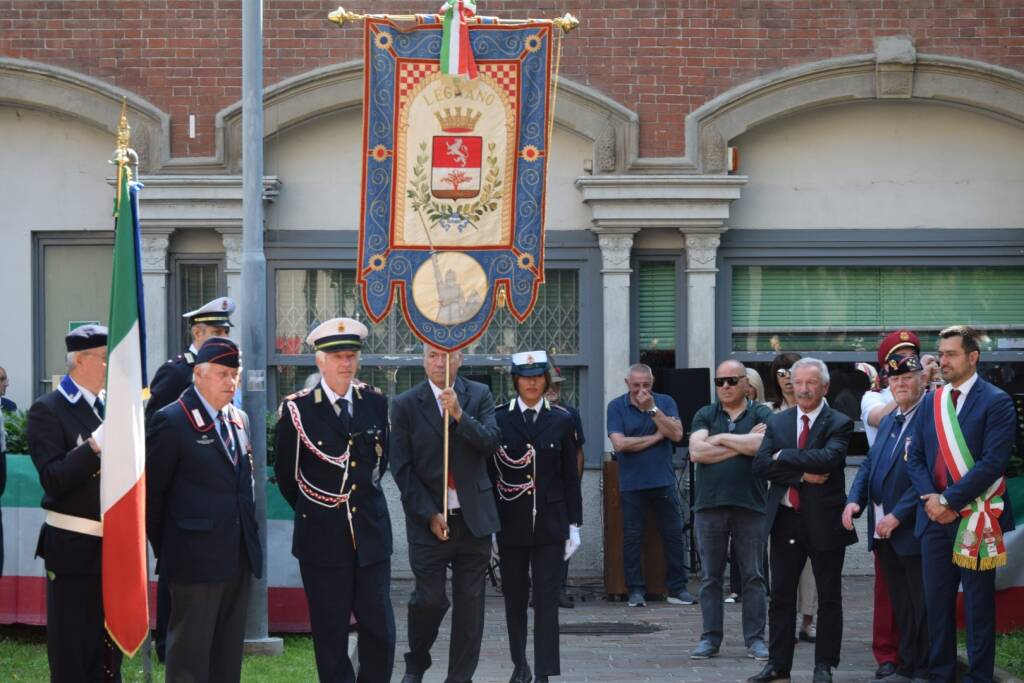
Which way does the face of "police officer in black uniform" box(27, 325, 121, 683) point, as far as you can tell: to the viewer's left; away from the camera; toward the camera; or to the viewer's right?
to the viewer's right

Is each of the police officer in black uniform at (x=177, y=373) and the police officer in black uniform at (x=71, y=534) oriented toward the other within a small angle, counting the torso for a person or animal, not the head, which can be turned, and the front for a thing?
no

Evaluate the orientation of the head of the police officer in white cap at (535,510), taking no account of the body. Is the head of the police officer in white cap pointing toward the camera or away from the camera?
toward the camera

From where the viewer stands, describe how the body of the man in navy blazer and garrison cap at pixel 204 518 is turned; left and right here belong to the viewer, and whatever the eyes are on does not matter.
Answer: facing the viewer and to the right of the viewer

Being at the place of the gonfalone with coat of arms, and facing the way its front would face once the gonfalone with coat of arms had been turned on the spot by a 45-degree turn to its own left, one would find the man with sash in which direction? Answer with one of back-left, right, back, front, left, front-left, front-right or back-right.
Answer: front-left

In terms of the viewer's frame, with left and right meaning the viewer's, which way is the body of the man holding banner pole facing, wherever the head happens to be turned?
facing the viewer

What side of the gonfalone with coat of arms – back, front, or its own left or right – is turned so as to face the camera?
front

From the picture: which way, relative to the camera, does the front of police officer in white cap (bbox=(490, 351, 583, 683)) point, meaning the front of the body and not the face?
toward the camera

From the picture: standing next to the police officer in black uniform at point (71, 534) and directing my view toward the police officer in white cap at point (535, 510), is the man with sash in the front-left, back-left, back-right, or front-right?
front-right

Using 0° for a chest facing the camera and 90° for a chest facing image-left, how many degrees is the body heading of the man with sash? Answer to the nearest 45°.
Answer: approximately 45°

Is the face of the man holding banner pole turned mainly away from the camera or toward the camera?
toward the camera

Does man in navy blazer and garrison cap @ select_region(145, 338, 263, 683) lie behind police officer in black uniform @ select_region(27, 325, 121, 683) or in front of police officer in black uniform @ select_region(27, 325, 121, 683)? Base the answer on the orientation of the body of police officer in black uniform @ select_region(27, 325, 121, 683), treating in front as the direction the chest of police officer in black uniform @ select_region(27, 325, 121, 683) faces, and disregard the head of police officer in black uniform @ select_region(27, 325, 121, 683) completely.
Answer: in front

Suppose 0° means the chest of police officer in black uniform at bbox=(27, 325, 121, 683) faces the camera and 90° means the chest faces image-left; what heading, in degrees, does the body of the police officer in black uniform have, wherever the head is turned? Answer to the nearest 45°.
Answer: approximately 315°

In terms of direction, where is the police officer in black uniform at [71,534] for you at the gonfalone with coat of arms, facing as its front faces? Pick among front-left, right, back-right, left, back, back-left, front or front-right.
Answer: front-right

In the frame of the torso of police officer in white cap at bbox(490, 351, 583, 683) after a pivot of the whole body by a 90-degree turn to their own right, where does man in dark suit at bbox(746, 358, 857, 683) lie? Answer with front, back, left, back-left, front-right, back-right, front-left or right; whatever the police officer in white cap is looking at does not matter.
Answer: back

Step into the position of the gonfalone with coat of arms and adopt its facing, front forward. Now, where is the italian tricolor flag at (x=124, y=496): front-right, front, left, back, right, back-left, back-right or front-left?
front-right

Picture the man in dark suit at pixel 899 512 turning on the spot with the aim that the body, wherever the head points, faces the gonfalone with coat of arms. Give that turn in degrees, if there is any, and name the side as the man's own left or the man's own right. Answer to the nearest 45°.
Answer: approximately 45° to the man's own right
